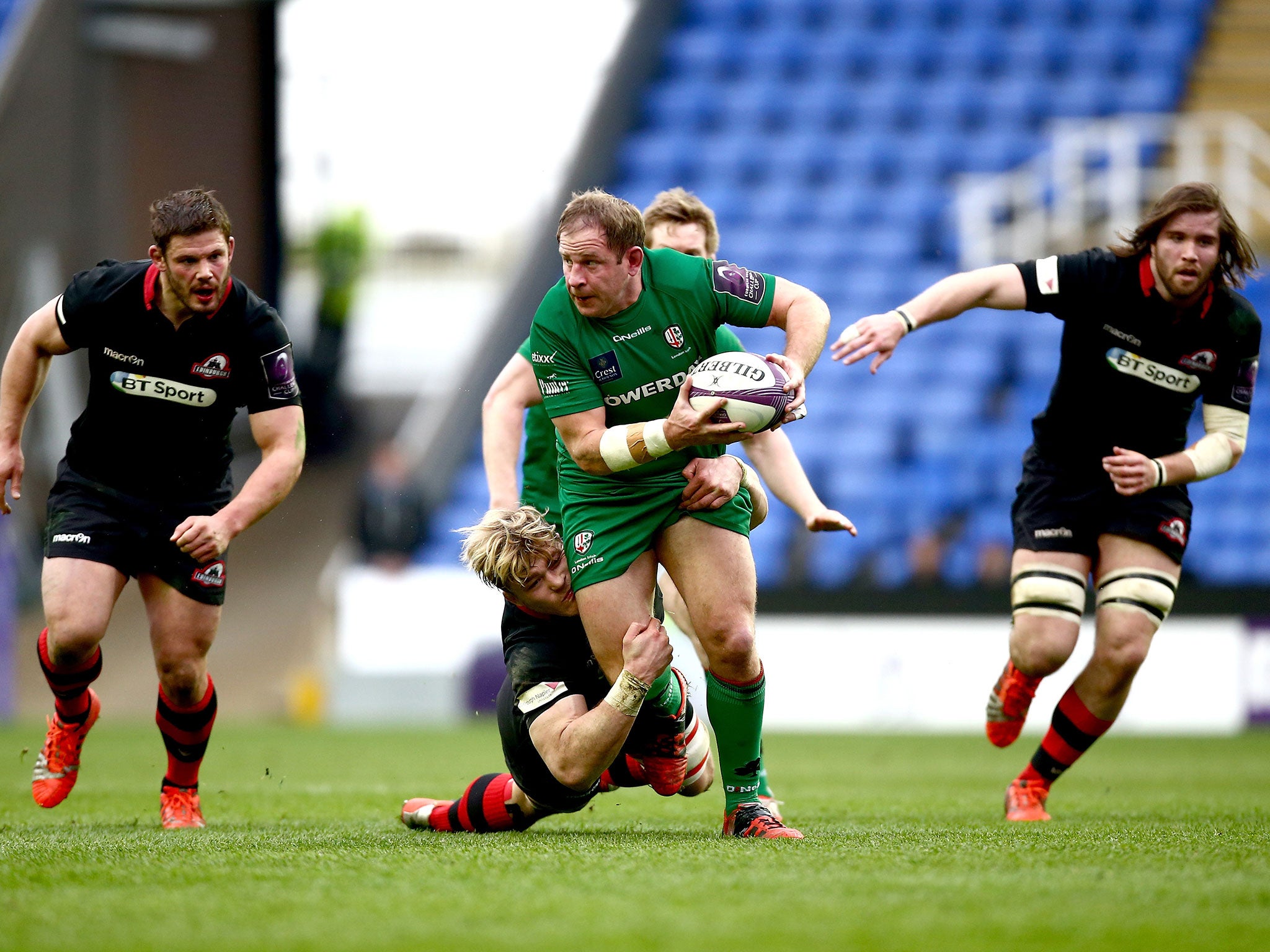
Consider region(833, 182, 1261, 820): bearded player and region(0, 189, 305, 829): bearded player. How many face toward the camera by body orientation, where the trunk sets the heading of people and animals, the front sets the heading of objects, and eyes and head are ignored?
2

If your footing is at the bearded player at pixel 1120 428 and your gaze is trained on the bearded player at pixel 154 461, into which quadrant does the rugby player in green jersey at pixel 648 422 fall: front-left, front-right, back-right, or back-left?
front-left

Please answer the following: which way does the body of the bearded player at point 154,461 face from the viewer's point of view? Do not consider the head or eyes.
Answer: toward the camera

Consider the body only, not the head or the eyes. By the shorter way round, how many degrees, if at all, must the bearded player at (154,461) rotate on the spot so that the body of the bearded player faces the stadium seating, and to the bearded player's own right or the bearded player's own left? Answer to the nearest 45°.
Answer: approximately 135° to the bearded player's own left

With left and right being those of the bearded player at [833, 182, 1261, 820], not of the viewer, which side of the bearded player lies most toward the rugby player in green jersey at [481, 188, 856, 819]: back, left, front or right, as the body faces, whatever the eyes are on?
right

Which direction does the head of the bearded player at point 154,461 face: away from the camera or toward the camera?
toward the camera

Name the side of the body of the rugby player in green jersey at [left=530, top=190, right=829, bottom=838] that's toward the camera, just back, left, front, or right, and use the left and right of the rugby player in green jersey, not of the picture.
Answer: front

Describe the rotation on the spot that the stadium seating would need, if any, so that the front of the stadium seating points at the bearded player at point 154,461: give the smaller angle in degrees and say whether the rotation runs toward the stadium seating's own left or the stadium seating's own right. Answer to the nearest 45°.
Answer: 0° — it already faces them

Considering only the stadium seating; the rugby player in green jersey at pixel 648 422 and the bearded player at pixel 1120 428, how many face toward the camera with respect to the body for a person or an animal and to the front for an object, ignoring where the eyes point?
3

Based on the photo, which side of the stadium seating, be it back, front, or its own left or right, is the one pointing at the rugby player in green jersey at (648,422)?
front

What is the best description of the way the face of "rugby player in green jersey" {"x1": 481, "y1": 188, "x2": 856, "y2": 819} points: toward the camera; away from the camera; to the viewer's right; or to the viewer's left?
toward the camera

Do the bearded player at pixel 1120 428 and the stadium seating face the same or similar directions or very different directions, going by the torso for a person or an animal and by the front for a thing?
same or similar directions

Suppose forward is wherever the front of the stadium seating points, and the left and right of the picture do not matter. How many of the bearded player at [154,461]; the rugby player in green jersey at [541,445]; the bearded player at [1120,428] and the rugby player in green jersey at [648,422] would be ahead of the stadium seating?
4
